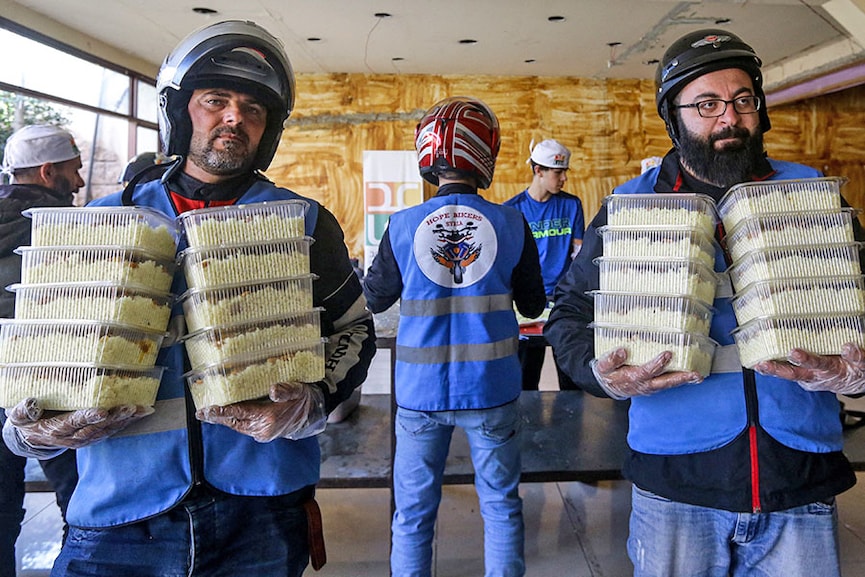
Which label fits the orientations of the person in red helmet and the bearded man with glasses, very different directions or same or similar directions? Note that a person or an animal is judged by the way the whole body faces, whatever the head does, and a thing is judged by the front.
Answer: very different directions

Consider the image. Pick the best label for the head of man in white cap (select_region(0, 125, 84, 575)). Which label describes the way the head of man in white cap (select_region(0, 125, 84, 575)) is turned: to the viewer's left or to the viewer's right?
to the viewer's right

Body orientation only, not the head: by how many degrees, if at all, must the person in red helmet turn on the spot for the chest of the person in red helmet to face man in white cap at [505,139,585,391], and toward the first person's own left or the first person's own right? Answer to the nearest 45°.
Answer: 0° — they already face them

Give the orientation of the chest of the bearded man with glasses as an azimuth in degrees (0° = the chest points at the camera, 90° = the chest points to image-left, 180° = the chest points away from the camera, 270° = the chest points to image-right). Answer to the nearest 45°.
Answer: approximately 0°

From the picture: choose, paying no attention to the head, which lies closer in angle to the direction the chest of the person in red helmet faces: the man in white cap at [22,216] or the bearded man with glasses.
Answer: the man in white cap

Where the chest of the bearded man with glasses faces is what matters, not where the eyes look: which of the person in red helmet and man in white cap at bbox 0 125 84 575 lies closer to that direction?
the man in white cap

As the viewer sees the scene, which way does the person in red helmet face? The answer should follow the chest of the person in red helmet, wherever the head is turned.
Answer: away from the camera

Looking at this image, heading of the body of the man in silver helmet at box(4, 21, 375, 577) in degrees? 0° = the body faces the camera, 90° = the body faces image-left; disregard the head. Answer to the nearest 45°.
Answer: approximately 0°

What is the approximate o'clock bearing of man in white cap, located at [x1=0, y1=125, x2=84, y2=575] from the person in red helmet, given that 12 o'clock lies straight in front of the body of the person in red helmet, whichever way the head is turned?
The man in white cap is roughly at 9 o'clock from the person in red helmet.

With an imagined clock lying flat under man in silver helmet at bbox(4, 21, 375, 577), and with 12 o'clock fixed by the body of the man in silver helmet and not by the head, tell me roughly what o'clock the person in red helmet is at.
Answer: The person in red helmet is roughly at 8 o'clock from the man in silver helmet.

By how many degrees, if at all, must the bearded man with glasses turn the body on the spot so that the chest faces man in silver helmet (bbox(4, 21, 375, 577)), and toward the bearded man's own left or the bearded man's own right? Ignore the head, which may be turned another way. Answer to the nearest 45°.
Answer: approximately 45° to the bearded man's own right

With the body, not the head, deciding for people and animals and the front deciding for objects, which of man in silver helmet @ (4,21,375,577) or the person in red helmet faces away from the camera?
the person in red helmet
